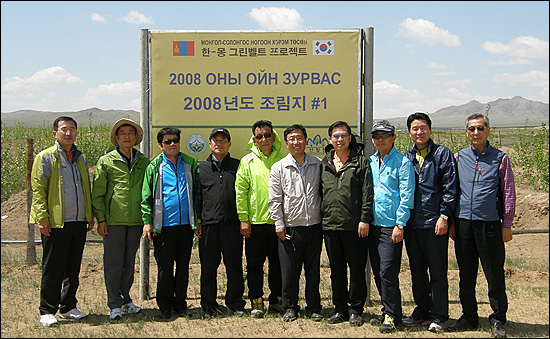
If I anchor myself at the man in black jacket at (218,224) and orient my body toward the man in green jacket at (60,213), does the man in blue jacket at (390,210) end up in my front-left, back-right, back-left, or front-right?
back-left

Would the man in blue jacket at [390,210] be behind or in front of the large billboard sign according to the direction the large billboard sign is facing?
in front

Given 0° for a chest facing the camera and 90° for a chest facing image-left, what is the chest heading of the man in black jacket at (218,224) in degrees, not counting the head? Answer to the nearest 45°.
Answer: approximately 0°

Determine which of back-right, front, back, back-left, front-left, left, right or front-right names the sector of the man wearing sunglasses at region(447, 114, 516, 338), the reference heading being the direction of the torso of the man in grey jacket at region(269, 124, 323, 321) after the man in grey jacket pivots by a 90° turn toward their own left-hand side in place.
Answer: front
